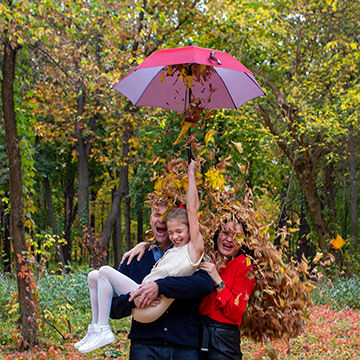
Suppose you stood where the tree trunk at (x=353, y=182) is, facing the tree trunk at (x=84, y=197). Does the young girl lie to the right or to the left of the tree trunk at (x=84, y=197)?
left

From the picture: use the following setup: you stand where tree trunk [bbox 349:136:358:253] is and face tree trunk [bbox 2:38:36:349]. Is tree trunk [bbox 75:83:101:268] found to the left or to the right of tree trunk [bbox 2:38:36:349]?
right

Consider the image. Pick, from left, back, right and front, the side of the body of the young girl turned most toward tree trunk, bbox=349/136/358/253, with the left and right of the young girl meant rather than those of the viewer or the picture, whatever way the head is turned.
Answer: back

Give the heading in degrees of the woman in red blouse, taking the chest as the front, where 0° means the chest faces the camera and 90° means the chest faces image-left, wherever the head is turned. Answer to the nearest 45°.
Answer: approximately 45°

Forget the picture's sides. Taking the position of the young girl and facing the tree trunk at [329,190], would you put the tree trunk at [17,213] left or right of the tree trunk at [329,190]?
left

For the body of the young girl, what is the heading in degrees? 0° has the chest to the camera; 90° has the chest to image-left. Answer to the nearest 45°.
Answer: approximately 45°

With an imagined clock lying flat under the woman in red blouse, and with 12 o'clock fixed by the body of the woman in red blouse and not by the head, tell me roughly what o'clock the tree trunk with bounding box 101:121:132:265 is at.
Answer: The tree trunk is roughly at 4 o'clock from the woman in red blouse.

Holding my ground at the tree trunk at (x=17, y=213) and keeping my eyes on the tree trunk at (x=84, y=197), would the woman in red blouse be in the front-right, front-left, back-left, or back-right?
back-right

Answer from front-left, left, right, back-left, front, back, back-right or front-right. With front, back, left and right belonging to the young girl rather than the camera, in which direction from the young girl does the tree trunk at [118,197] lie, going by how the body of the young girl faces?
back-right
